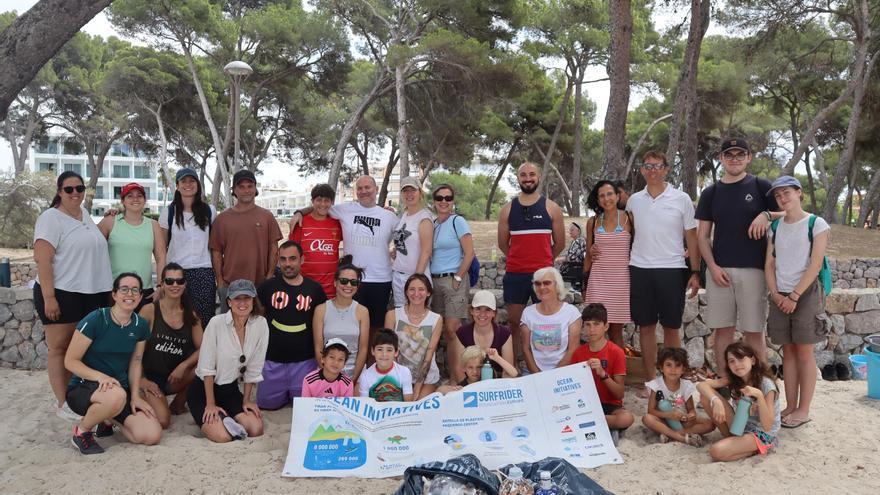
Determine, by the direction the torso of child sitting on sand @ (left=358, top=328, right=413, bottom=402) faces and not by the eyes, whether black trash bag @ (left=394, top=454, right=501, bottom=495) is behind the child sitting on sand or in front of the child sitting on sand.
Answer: in front

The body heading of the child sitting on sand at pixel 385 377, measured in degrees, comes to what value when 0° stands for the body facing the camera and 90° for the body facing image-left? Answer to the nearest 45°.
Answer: approximately 0°

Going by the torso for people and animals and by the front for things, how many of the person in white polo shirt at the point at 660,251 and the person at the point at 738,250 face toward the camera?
2

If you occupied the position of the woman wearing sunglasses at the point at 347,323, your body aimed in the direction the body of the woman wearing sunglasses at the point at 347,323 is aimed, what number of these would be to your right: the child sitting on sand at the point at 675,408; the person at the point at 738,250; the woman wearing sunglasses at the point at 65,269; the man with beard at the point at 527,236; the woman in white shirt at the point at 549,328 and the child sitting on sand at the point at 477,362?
1

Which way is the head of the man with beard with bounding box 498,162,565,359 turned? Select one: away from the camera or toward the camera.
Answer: toward the camera

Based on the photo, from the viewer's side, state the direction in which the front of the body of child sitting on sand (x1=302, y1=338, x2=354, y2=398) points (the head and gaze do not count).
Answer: toward the camera

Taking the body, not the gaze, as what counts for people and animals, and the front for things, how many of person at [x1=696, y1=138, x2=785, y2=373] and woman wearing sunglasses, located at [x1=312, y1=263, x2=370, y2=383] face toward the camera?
2

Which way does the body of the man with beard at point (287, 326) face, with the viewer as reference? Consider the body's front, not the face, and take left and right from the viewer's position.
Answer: facing the viewer

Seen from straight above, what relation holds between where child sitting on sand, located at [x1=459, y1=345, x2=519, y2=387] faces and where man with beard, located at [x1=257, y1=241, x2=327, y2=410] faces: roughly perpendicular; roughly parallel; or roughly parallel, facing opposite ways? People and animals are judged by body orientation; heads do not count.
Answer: roughly parallel

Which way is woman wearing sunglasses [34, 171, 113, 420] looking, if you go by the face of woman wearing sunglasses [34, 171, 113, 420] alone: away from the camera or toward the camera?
toward the camera

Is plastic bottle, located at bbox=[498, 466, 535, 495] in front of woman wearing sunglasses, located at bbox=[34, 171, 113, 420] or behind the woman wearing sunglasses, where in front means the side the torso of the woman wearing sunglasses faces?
in front

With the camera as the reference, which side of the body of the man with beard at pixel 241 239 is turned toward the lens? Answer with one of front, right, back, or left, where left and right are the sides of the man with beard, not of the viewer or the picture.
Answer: front

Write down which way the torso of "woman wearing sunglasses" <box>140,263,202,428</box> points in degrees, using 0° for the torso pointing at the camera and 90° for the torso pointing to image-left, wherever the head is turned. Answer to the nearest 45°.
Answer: approximately 0°

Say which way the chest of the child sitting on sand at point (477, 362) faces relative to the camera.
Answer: toward the camera

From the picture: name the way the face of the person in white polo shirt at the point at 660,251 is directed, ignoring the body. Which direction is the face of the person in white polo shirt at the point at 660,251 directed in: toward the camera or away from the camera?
toward the camera
